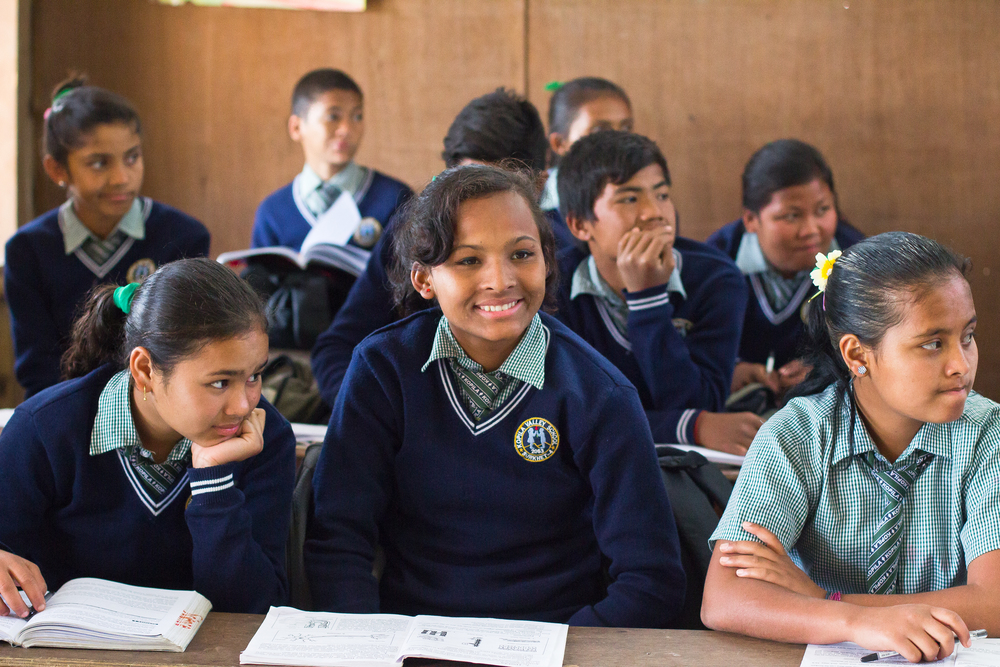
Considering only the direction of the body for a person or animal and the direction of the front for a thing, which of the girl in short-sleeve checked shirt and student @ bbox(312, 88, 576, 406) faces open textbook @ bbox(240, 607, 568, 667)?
the student

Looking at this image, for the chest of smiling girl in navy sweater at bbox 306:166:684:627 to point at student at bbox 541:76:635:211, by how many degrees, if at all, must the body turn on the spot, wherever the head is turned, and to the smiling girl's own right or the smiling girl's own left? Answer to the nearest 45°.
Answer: approximately 180°

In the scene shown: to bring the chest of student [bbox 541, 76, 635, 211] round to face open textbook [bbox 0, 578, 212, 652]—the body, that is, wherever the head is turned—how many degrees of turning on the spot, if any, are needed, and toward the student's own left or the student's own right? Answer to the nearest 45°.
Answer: approximately 45° to the student's own right

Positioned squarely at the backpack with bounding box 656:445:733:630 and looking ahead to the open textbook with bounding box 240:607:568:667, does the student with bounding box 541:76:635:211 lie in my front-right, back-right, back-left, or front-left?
back-right

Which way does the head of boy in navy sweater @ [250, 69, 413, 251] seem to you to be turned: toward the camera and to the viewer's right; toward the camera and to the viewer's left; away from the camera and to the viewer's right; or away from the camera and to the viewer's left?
toward the camera and to the viewer's right

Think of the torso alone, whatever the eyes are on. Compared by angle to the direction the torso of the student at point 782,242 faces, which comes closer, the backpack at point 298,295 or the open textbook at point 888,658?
the open textbook

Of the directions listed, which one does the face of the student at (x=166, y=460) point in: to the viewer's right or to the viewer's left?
to the viewer's right

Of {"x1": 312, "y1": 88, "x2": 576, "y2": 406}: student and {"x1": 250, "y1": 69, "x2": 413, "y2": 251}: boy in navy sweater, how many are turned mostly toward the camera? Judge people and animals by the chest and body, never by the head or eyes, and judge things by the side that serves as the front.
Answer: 2
